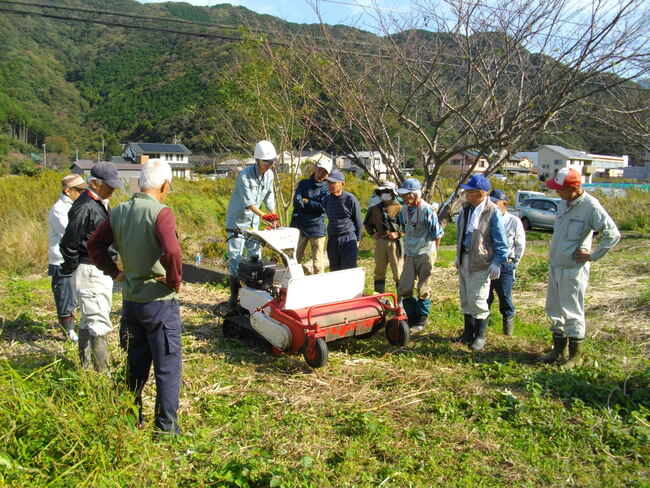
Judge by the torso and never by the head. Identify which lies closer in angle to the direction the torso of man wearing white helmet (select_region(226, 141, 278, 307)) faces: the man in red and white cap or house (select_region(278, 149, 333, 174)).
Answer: the man in red and white cap

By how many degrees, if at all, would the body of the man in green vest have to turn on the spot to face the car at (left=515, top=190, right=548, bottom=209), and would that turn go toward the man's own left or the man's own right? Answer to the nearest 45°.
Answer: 0° — they already face it

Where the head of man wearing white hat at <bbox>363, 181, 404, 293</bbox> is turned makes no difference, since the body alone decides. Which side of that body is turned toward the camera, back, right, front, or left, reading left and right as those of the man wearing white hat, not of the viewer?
front

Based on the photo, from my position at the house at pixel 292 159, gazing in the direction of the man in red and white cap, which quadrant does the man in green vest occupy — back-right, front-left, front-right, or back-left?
front-right

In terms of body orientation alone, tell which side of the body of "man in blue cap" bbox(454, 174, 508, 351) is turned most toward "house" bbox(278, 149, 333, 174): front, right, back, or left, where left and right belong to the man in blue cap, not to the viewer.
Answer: right

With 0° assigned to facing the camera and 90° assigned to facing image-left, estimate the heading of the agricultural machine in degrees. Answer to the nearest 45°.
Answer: approximately 315°

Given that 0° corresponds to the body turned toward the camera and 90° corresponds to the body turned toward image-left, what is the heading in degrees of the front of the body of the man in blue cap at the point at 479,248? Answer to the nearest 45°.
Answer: approximately 45°

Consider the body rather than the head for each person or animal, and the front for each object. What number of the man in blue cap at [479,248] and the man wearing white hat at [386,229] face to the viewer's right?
0

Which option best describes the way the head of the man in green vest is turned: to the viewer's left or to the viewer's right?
to the viewer's right

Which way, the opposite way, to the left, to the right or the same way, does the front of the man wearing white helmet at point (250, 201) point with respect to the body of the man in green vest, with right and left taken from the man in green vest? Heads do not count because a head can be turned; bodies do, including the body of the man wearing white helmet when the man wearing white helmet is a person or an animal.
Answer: to the right

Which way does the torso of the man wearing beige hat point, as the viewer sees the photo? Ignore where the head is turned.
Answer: to the viewer's right

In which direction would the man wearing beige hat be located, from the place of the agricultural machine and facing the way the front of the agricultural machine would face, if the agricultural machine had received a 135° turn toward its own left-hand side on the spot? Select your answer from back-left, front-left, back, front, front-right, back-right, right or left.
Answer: left

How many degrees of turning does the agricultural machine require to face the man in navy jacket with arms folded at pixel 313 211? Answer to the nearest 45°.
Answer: approximately 135° to its left

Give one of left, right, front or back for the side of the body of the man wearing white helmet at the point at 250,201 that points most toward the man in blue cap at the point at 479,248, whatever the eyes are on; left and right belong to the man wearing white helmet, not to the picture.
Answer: front

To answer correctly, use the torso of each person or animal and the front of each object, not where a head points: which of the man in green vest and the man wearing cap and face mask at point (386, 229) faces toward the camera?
the man wearing cap and face mask

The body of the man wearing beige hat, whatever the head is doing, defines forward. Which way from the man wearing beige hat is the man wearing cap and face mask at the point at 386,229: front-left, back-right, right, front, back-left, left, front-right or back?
front
